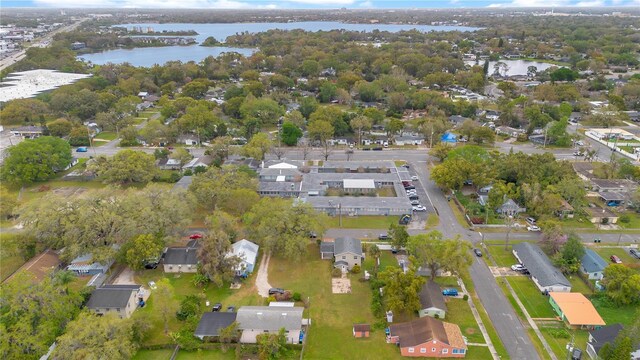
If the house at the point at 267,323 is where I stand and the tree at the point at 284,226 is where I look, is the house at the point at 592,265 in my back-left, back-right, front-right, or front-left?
front-right

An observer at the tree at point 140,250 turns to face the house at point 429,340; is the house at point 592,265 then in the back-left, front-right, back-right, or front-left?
front-left

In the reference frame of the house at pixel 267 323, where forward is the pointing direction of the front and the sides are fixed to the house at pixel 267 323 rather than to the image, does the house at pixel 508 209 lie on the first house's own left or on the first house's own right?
on the first house's own right

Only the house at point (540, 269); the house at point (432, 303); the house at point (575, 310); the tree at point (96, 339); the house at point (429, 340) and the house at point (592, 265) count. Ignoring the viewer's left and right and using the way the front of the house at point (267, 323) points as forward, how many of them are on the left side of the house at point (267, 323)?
5

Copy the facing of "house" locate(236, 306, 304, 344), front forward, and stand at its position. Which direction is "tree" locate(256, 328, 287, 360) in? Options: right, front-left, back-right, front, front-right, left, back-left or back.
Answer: back

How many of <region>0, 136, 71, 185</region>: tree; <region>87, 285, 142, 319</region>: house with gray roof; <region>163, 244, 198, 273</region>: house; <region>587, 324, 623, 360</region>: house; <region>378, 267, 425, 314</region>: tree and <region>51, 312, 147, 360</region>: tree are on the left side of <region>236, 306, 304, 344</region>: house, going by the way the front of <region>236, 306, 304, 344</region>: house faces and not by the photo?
2

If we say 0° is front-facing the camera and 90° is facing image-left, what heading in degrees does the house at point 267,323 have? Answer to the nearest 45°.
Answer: approximately 180°

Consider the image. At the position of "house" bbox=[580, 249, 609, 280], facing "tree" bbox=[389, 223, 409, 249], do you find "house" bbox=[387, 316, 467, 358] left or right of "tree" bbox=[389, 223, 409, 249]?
left

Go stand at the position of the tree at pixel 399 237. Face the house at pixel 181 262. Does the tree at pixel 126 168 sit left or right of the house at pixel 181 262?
right
